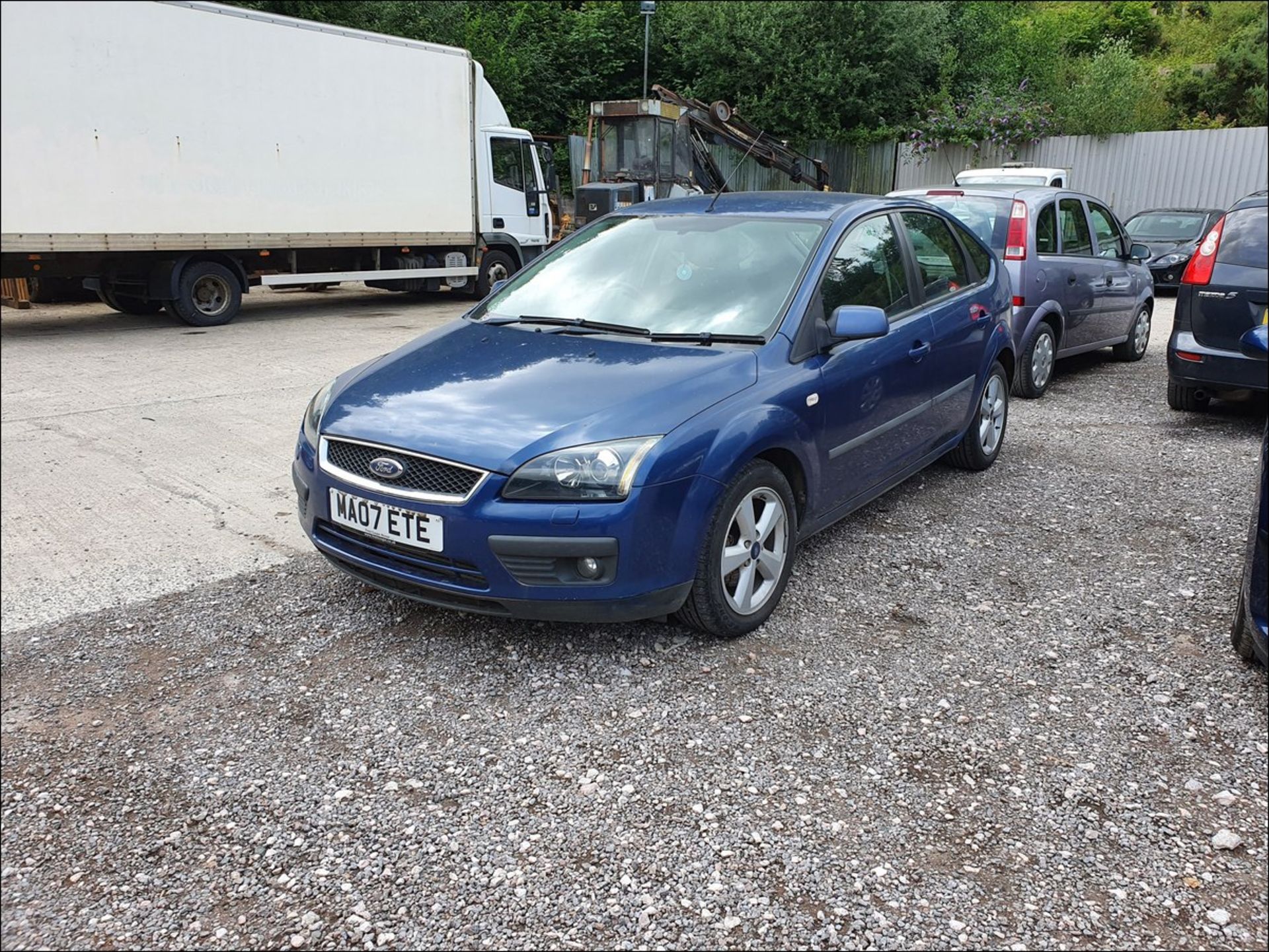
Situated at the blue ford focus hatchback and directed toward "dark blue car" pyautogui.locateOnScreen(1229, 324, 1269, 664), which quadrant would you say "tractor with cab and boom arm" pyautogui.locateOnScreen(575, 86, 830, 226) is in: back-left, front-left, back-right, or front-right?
back-left

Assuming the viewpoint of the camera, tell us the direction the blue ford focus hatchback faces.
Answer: facing the viewer and to the left of the viewer

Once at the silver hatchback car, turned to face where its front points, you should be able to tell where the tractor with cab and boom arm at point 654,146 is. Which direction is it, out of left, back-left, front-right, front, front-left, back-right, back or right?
left

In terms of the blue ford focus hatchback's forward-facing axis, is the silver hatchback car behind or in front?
behind

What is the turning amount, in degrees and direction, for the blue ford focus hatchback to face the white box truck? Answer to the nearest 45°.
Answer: approximately 90° to its right

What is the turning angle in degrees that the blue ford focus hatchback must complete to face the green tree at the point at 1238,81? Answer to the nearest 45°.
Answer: approximately 135° to its left

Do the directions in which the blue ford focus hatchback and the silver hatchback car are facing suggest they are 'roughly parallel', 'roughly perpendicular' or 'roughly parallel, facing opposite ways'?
roughly parallel, facing opposite ways

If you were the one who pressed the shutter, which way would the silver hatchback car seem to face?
facing away from the viewer and to the right of the viewer
